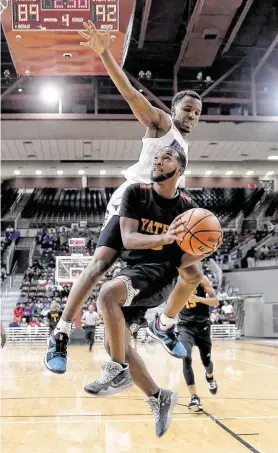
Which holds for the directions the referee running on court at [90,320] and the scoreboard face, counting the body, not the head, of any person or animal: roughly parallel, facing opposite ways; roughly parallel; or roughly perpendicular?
roughly parallel

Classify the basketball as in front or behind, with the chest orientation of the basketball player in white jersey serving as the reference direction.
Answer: in front

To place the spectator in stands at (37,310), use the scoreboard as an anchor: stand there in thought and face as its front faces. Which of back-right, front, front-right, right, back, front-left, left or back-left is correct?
back

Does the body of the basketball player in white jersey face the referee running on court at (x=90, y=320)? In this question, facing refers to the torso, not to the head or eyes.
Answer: no

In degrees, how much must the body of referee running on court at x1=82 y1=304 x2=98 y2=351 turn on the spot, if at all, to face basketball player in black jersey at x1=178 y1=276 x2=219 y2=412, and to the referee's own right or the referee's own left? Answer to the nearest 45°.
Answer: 0° — they already face them

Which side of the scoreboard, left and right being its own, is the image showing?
front

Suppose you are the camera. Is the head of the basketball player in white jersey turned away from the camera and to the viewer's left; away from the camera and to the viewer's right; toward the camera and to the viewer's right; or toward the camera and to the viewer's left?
toward the camera and to the viewer's right

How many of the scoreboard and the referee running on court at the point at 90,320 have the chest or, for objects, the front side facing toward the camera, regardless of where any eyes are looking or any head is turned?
2

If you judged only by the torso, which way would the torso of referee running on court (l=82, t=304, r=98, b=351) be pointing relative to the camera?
toward the camera

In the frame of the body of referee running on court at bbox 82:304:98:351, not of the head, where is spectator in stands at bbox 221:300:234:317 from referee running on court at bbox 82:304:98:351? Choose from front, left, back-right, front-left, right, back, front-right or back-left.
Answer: back-left

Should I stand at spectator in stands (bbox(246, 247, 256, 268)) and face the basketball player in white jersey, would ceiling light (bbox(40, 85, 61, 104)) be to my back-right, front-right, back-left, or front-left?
front-right

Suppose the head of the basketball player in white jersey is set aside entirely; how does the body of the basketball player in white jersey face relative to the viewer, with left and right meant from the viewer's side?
facing the viewer and to the right of the viewer
